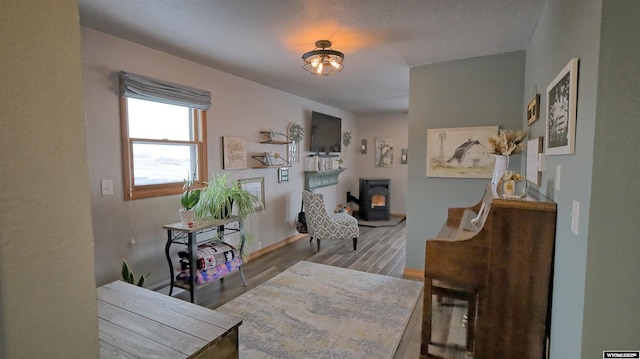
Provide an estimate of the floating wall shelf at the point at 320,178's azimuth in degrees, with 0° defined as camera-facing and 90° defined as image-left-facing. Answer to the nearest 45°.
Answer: approximately 315°

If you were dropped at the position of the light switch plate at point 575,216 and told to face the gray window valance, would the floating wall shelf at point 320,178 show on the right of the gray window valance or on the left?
right

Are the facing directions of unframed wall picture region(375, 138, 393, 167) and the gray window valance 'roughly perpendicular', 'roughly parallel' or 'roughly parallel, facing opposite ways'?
roughly perpendicular

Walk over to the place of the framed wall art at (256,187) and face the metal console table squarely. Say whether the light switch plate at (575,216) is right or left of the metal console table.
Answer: left
